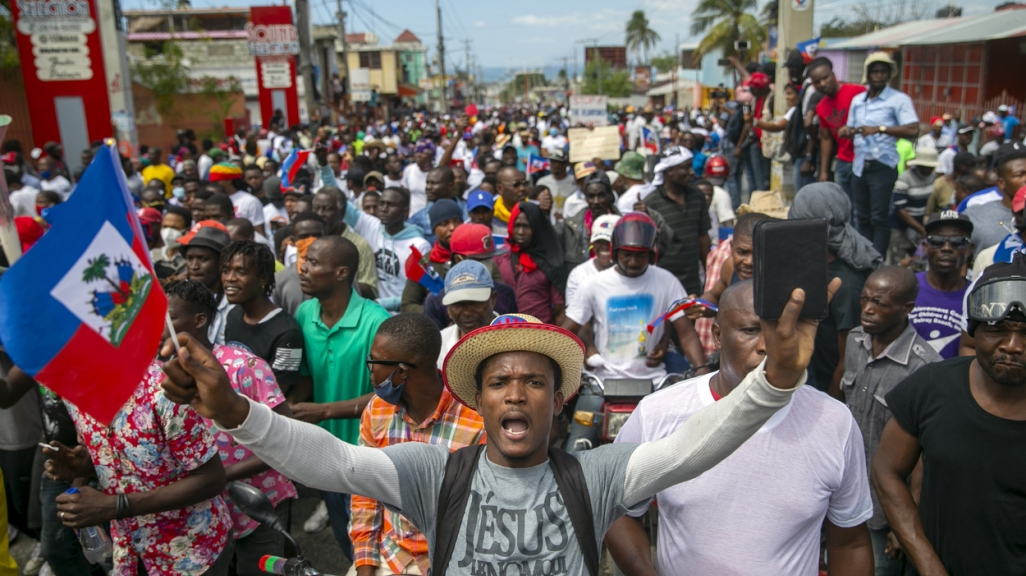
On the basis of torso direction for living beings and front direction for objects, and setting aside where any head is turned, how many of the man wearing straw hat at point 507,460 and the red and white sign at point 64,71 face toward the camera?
2

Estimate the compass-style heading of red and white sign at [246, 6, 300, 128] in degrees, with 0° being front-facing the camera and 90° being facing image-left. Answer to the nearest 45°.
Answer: approximately 0°

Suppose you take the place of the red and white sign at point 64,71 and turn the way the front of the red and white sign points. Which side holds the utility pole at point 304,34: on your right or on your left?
on your left

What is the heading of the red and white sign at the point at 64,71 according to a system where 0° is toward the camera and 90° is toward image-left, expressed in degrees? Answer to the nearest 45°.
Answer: approximately 0°
